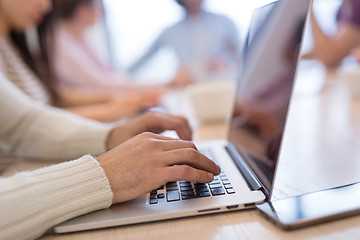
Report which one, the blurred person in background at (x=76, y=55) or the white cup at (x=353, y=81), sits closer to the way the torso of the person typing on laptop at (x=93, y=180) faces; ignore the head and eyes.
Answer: the white cup

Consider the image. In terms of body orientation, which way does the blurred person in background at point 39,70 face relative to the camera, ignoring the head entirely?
to the viewer's right

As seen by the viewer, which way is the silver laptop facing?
to the viewer's left

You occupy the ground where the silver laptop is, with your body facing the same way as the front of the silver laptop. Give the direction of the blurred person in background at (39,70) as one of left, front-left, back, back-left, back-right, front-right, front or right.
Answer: front-right

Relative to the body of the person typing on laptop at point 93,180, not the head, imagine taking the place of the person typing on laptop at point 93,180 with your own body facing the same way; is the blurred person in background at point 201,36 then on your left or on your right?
on your left

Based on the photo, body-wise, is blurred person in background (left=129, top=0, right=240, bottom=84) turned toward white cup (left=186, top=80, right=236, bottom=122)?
yes

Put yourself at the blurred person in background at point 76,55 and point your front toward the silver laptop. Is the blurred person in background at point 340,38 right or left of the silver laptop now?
left

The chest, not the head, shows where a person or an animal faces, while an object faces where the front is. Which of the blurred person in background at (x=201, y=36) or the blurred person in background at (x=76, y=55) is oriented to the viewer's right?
the blurred person in background at (x=76, y=55)

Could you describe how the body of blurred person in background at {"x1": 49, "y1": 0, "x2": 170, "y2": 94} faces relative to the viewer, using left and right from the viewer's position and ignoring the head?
facing to the right of the viewer

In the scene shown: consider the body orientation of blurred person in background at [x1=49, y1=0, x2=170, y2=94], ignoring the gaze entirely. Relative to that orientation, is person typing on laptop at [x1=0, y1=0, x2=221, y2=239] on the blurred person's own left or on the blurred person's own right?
on the blurred person's own right
